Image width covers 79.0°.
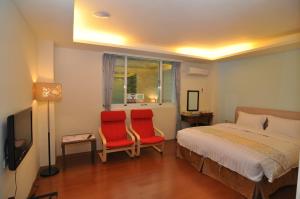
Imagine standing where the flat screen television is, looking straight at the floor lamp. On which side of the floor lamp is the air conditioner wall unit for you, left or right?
right

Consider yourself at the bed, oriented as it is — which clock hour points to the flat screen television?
The flat screen television is roughly at 12 o'clock from the bed.

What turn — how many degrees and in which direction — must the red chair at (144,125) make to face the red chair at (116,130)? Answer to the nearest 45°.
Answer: approximately 90° to its right

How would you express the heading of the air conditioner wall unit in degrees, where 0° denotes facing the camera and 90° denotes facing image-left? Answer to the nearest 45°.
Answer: approximately 315°

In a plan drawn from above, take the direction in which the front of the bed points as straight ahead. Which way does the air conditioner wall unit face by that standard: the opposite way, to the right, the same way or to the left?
to the left

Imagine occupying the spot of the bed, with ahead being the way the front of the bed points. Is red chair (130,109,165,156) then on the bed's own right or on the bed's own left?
on the bed's own right

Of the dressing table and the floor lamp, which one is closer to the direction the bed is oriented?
the floor lamp

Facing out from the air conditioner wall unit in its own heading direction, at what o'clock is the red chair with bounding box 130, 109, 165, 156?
The red chair is roughly at 3 o'clock from the air conditioner wall unit.
